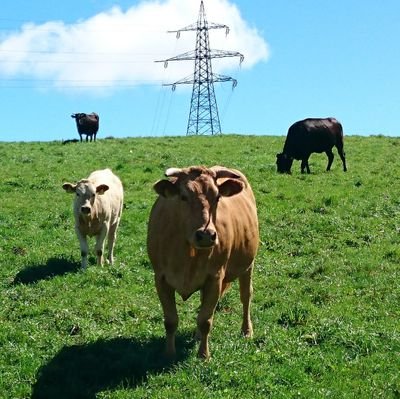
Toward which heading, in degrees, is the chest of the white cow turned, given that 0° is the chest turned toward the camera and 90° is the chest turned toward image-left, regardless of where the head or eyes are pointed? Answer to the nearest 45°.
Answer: approximately 45°

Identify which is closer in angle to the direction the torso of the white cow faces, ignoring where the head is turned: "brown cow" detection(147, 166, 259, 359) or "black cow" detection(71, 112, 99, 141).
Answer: the brown cow

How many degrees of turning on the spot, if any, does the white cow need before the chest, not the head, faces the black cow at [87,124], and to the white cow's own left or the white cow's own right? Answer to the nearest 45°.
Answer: approximately 135° to the white cow's own right

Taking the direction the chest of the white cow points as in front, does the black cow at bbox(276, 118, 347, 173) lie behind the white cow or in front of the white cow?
behind

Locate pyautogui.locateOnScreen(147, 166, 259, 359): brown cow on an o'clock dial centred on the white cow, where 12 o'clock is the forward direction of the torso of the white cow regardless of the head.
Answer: The brown cow is roughly at 10 o'clock from the white cow.

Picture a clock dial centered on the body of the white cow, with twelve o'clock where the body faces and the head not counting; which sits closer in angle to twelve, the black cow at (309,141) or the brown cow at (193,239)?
the brown cow
